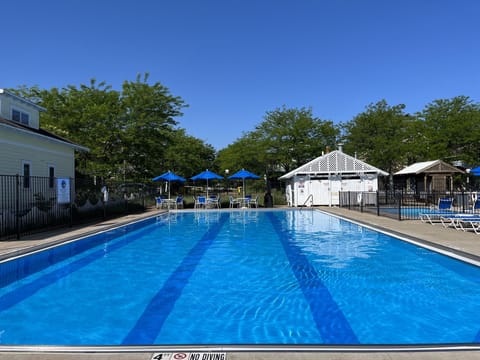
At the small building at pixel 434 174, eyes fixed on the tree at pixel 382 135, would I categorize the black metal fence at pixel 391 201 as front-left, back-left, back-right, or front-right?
back-left

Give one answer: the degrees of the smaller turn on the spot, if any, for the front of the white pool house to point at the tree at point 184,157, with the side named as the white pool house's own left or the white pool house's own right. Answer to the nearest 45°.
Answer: approximately 135° to the white pool house's own right

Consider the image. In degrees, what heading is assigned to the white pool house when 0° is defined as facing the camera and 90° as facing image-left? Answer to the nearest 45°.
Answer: approximately 0°

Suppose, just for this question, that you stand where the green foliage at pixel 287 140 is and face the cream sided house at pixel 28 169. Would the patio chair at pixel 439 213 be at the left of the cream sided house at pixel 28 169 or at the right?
left

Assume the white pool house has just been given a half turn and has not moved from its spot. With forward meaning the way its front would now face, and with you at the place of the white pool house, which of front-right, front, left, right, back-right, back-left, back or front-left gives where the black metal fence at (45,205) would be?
back-left

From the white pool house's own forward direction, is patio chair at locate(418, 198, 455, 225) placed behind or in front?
in front

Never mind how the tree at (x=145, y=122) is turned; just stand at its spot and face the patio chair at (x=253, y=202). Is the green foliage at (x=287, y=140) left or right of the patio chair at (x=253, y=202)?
left

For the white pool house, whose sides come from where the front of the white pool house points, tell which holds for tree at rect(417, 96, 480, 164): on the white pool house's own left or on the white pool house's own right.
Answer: on the white pool house's own left

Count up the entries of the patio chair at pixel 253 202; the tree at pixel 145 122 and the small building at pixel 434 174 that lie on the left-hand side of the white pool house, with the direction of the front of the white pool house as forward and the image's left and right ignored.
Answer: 1

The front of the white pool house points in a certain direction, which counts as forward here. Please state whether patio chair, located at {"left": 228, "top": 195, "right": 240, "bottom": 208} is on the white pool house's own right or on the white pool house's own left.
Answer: on the white pool house's own right
